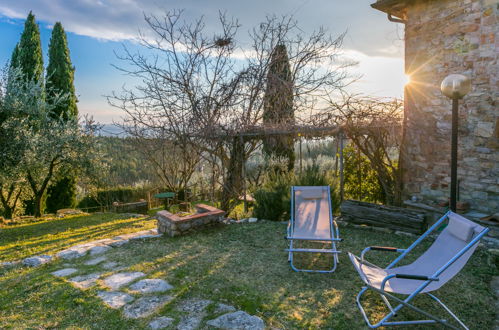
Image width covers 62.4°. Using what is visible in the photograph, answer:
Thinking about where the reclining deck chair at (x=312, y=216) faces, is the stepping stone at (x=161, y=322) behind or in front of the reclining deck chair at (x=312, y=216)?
in front

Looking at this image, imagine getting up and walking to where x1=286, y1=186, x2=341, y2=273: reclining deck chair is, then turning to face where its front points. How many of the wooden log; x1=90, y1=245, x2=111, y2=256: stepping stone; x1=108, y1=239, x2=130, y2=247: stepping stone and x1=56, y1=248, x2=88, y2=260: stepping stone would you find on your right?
3

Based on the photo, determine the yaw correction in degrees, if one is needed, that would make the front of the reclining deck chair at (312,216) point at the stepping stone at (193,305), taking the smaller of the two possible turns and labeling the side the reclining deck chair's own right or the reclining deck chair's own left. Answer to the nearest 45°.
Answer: approximately 45° to the reclining deck chair's own right

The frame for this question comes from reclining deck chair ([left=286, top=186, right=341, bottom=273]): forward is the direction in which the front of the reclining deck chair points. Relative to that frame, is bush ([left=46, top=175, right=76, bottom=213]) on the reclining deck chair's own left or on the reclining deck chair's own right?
on the reclining deck chair's own right

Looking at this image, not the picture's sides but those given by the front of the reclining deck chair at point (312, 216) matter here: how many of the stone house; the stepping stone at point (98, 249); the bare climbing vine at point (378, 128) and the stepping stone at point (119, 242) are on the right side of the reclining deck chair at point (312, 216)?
2

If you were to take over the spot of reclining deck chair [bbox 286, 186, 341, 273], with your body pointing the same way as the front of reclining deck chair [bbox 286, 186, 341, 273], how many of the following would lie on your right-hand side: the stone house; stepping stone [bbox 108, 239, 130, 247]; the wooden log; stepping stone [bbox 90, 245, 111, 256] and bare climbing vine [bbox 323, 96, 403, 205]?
2

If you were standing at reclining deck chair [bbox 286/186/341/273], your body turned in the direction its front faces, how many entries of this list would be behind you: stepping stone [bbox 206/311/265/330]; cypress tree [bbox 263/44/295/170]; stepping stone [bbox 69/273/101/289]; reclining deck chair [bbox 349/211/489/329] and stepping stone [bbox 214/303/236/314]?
1

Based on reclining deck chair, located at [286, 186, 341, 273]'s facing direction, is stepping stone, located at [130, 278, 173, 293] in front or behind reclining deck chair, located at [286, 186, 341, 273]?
in front

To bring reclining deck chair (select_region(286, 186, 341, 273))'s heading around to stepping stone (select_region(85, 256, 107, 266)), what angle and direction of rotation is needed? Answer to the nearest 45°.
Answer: approximately 90° to its right

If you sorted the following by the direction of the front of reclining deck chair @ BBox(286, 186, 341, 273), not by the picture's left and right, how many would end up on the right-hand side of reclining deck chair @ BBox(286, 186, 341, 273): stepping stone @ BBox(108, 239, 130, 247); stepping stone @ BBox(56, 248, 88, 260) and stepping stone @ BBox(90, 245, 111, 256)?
3

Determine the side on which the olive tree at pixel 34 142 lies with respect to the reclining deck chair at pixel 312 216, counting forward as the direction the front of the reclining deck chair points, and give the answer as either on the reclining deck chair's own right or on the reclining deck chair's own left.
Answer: on the reclining deck chair's own right

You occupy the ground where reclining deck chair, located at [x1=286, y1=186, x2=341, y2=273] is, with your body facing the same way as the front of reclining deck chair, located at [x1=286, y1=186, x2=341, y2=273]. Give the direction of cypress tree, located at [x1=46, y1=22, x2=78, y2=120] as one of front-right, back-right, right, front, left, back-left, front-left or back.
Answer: back-right

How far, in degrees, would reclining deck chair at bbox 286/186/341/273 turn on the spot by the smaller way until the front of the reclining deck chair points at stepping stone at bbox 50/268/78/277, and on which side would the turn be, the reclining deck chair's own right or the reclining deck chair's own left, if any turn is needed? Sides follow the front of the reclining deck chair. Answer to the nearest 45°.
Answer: approximately 45° to the reclining deck chair's own right

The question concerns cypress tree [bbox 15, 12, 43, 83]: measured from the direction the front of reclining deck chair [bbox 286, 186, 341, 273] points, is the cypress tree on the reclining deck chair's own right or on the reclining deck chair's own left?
on the reclining deck chair's own right

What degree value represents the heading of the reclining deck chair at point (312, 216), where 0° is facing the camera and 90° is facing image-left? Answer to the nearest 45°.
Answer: approximately 0°

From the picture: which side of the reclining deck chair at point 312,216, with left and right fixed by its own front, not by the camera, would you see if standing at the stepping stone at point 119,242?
right
